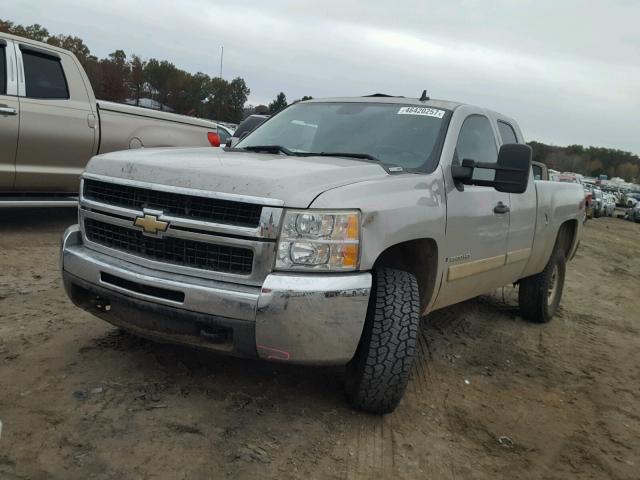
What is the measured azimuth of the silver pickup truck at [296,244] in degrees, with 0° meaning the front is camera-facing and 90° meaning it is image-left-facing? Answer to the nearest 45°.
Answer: approximately 45°

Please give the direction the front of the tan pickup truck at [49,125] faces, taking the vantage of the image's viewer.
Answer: facing the viewer and to the left of the viewer

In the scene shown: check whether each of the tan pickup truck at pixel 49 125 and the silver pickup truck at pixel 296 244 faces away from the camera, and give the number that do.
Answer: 0

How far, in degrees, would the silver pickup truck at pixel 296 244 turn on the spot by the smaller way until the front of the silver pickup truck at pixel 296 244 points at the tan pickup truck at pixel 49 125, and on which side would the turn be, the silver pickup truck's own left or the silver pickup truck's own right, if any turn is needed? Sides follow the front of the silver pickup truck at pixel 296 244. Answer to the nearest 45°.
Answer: approximately 90° to the silver pickup truck's own right

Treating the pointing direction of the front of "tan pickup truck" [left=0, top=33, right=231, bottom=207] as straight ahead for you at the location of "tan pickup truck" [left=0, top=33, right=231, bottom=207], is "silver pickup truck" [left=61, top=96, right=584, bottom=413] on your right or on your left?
on your left
